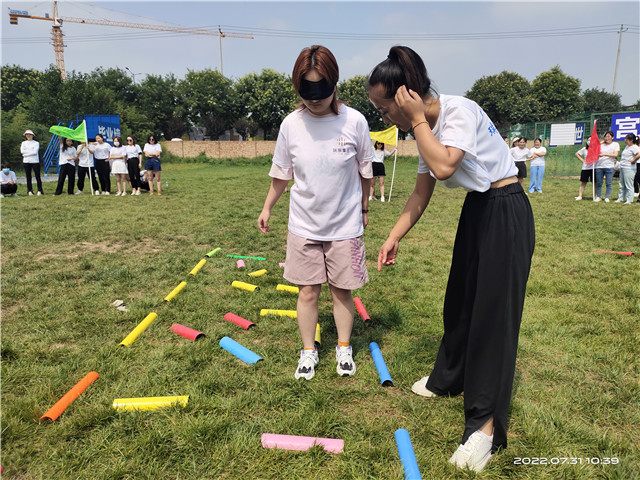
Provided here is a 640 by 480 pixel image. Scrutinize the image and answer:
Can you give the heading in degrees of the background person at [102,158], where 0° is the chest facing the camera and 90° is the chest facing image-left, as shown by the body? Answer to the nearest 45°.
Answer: approximately 0°

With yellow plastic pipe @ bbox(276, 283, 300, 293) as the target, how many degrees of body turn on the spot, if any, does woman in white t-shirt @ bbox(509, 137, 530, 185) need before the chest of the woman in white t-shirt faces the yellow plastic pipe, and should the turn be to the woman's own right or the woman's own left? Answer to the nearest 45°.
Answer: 0° — they already face it

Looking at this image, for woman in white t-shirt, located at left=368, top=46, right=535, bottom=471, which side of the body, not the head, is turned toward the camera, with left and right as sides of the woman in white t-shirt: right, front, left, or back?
left

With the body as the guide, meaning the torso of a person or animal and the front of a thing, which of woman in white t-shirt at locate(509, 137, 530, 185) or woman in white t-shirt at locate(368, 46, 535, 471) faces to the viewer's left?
woman in white t-shirt at locate(368, 46, 535, 471)

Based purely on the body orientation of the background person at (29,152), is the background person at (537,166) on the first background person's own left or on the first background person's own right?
on the first background person's own left

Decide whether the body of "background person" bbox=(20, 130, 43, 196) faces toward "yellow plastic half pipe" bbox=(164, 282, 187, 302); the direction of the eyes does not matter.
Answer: yes

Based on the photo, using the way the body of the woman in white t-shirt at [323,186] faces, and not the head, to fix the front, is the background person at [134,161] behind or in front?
behind

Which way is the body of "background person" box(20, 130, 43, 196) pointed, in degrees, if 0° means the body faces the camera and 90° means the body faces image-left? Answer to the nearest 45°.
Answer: approximately 0°

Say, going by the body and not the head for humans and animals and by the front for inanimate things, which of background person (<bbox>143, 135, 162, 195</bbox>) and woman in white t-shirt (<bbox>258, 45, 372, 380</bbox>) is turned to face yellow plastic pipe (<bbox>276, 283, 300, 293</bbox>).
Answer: the background person
